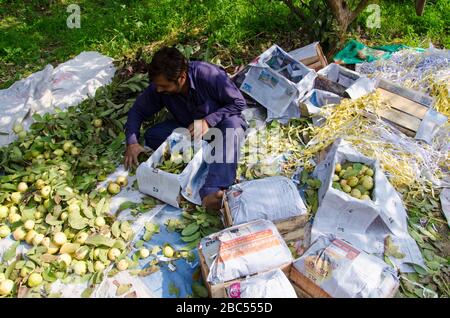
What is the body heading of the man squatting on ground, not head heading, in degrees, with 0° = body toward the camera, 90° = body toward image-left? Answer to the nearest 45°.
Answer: approximately 45°

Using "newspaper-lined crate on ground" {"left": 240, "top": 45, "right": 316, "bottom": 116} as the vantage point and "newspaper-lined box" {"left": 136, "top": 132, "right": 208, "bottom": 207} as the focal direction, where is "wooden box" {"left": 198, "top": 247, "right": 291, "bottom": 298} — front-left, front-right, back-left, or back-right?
front-left

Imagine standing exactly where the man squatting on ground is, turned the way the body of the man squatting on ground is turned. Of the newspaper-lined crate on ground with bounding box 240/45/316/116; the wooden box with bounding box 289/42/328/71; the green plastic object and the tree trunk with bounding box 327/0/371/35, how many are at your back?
4

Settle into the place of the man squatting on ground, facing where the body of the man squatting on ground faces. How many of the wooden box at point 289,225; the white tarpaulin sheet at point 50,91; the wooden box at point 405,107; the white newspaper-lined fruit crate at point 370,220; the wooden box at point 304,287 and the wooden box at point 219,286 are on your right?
1

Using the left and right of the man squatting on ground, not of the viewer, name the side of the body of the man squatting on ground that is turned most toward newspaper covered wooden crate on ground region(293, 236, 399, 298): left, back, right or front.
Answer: left

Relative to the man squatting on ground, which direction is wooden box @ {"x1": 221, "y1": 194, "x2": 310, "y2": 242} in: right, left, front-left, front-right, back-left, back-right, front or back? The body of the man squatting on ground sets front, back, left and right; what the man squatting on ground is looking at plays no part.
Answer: left

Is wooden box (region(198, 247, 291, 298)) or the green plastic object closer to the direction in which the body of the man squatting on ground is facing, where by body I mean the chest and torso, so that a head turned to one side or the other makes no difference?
the wooden box

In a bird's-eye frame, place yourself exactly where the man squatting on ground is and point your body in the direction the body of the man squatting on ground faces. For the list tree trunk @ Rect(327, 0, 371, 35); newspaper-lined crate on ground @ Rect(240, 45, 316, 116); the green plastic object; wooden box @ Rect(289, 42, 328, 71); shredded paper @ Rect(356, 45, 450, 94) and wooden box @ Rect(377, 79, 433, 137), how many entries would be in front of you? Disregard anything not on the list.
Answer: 0

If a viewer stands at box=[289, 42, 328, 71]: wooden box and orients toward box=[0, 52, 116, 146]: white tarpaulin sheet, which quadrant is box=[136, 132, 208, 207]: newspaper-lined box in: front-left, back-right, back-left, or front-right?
front-left

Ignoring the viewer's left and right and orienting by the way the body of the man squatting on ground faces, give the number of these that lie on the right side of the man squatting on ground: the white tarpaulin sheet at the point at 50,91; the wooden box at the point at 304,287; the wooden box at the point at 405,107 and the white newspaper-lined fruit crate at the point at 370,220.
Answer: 1

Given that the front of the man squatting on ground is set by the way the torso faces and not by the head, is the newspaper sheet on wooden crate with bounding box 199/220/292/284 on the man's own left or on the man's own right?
on the man's own left

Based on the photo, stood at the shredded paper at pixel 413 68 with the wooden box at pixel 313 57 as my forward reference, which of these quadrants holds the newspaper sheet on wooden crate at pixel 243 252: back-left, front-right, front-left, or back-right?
front-left

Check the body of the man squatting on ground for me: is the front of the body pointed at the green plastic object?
no

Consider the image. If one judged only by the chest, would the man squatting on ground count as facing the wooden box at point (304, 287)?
no

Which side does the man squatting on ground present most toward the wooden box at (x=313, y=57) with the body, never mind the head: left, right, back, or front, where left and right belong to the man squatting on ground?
back

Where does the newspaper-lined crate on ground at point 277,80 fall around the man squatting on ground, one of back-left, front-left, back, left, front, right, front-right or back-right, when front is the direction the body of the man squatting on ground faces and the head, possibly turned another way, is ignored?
back

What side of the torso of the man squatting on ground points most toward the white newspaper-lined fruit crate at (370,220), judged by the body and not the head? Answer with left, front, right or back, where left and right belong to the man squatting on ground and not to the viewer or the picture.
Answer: left

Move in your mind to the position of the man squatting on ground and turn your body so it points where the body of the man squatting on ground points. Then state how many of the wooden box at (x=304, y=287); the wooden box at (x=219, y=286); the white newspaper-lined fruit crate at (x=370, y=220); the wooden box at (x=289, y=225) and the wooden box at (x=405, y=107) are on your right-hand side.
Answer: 0

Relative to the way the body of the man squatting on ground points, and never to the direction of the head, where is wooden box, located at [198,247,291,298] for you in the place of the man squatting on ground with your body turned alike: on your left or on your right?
on your left

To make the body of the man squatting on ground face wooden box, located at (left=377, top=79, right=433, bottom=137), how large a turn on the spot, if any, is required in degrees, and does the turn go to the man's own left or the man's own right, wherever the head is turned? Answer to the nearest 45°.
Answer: approximately 135° to the man's own left

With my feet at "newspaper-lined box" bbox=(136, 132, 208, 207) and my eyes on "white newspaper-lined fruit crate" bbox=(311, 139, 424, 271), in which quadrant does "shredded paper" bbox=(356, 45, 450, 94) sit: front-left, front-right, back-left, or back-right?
front-left

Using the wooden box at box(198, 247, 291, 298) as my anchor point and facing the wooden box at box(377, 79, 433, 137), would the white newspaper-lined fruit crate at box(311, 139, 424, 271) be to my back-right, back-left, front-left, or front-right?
front-right

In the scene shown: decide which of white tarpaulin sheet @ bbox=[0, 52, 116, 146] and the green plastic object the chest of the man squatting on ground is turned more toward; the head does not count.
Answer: the white tarpaulin sheet
